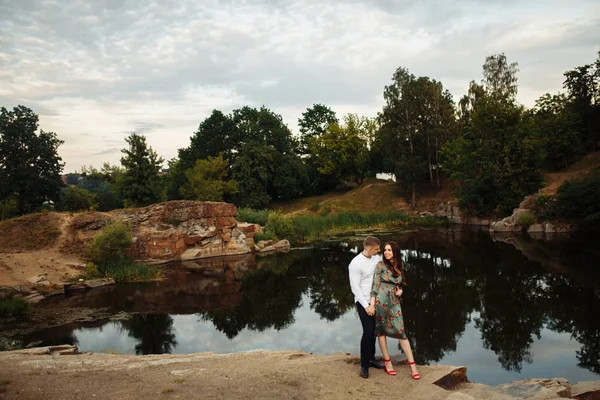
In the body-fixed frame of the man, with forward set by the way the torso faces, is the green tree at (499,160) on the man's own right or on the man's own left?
on the man's own left

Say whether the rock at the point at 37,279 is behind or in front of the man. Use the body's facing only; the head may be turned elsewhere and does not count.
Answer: behind

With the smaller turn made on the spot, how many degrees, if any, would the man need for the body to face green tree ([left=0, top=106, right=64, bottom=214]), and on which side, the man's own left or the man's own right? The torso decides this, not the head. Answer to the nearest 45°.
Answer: approximately 180°

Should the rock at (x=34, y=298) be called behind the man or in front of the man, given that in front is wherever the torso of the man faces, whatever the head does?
behind

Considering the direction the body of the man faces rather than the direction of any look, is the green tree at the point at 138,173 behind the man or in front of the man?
behind

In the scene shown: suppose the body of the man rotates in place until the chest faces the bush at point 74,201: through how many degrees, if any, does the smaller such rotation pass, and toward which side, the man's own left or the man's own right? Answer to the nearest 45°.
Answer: approximately 180°

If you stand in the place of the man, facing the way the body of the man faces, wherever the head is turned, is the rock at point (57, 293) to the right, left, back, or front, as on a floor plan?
back

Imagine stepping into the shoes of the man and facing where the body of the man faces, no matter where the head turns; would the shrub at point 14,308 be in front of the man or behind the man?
behind

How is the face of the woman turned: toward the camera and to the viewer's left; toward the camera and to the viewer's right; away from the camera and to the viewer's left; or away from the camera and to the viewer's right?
toward the camera and to the viewer's left

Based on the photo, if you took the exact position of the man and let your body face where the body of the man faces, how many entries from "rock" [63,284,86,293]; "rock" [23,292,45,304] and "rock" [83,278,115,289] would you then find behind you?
3

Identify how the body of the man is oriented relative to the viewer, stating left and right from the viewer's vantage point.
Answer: facing the viewer and to the right of the viewer

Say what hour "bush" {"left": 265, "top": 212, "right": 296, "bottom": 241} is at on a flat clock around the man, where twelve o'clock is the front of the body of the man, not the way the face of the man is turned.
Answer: The bush is roughly at 7 o'clock from the man.

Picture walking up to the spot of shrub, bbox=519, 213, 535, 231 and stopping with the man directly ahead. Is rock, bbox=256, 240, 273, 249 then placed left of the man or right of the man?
right
